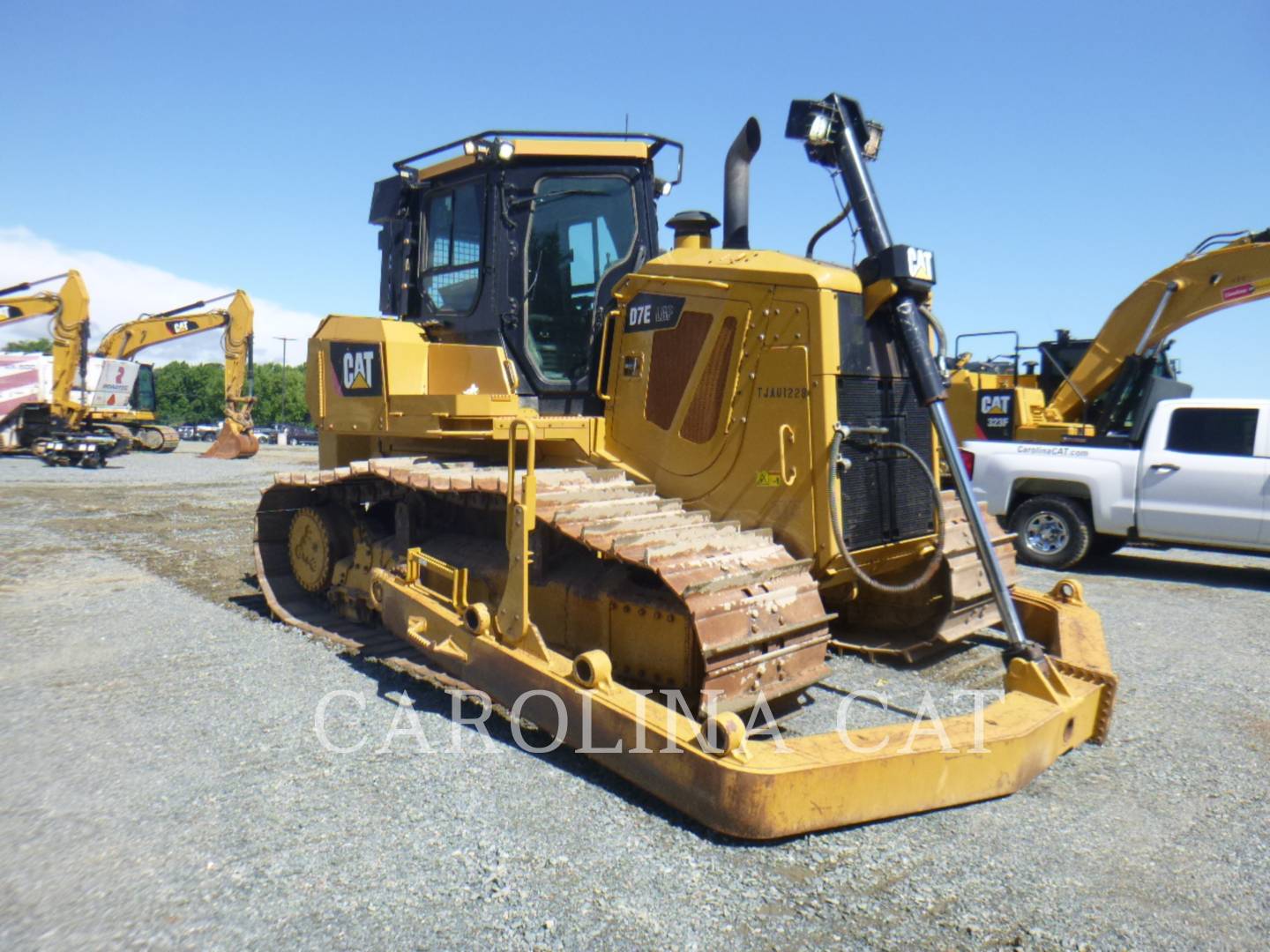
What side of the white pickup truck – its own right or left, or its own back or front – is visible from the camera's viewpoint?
right

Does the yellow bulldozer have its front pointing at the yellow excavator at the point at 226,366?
no

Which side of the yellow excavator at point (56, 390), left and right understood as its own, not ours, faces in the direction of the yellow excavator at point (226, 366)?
front

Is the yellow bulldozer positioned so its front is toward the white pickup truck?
no

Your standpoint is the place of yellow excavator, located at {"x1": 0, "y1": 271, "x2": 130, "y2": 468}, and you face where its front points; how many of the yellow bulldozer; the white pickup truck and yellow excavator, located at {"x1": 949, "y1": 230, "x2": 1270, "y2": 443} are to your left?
0

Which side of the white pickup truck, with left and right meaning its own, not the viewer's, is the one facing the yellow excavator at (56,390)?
back

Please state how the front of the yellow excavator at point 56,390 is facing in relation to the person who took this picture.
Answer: facing to the right of the viewer

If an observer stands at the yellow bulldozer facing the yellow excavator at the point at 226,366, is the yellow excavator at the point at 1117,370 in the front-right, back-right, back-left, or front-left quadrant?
front-right

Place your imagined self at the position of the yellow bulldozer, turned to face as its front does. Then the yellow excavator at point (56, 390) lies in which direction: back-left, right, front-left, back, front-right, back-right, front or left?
back

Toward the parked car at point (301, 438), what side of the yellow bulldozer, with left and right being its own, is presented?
back

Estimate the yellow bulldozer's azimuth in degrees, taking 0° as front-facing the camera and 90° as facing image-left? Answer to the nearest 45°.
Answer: approximately 315°

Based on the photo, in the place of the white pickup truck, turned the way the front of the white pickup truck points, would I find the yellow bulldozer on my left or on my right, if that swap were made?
on my right

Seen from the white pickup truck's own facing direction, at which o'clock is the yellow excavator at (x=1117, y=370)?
The yellow excavator is roughly at 9 o'clock from the white pickup truck.
